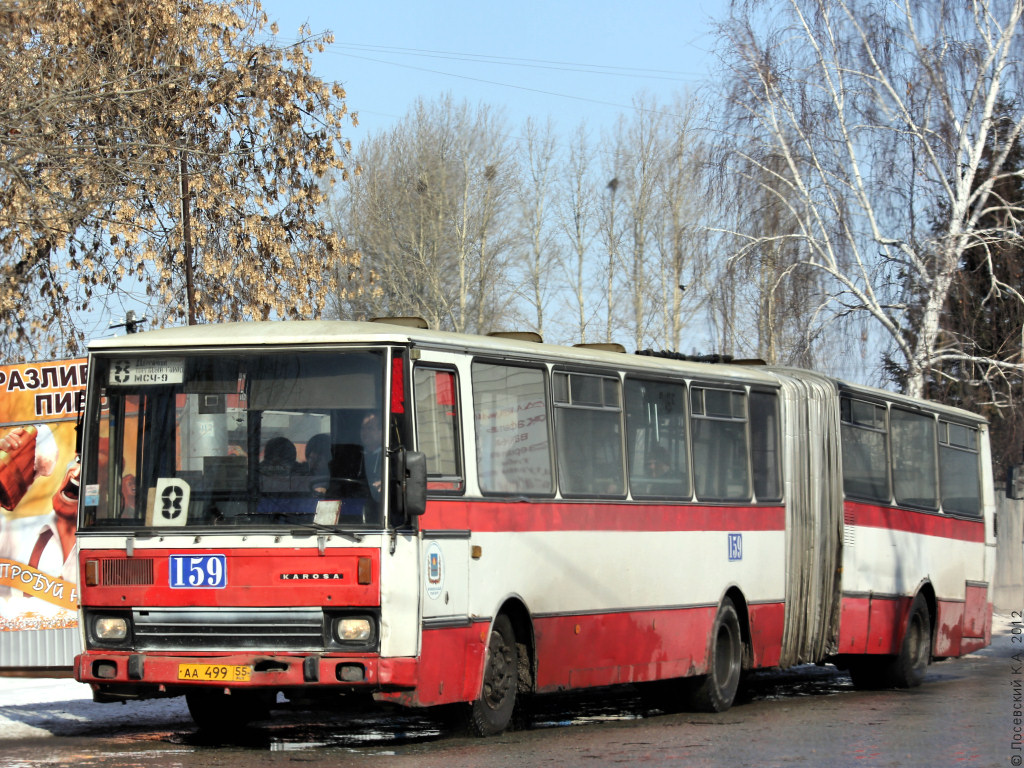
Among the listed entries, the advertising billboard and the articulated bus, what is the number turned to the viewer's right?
0

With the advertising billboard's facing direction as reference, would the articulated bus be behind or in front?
in front

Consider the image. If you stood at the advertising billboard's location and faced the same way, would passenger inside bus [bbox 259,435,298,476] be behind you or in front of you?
in front

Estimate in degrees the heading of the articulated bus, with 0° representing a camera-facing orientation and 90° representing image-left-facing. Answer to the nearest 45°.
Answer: approximately 45°

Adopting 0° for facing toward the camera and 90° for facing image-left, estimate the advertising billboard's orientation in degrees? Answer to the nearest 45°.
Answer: approximately 0°

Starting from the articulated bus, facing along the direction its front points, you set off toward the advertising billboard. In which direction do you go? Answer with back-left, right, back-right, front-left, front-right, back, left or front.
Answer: right
